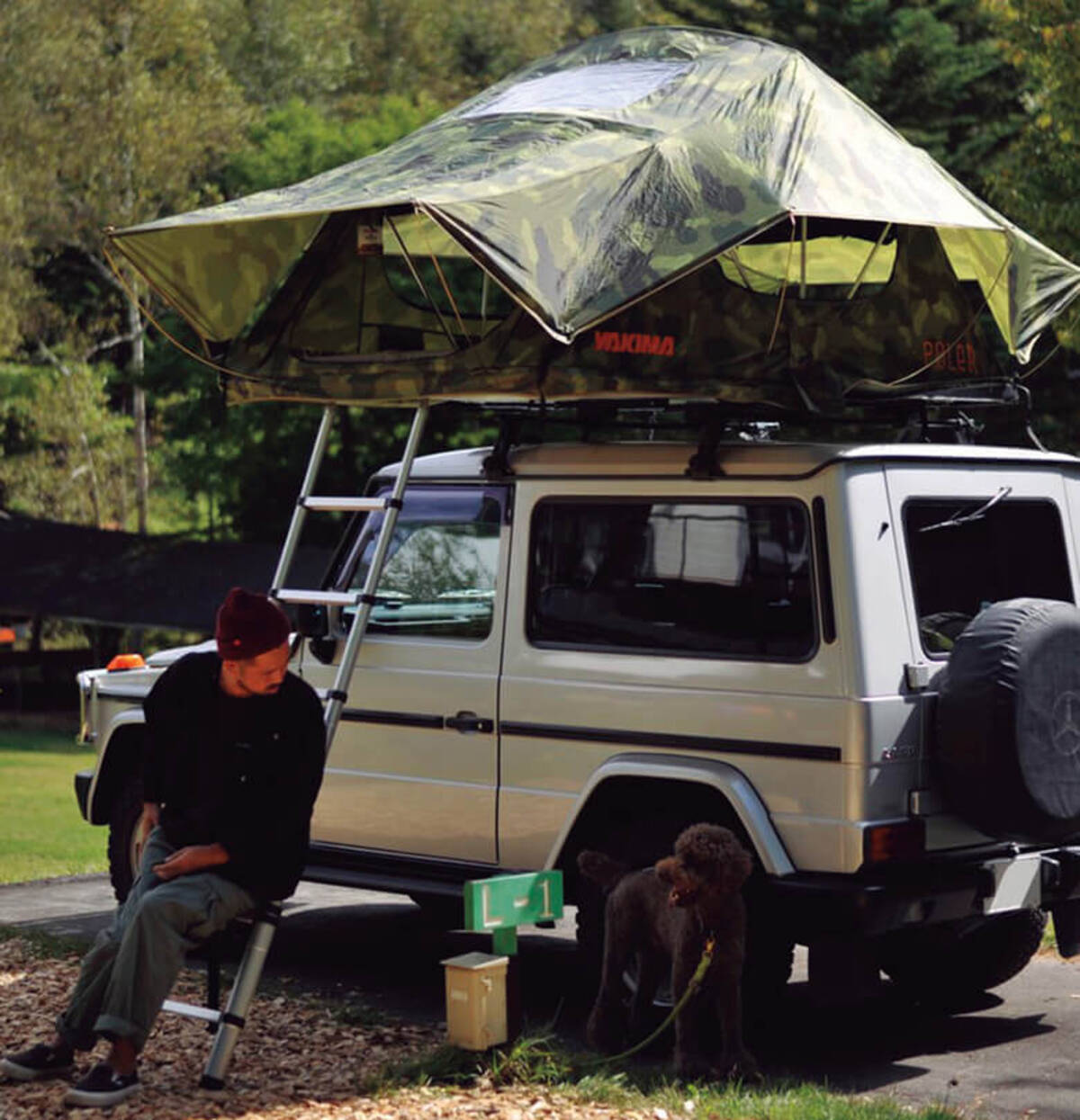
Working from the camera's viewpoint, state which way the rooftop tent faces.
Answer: facing the viewer and to the left of the viewer

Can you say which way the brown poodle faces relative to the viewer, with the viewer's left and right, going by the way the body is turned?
facing the viewer and to the right of the viewer

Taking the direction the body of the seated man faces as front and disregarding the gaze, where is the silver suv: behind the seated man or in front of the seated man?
behind

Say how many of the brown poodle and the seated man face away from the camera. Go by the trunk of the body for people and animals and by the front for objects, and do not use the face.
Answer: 0

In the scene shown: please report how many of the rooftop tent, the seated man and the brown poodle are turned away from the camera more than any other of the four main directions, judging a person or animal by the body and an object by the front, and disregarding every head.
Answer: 0

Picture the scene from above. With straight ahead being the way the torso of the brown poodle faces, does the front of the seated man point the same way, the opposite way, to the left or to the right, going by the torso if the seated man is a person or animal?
to the right

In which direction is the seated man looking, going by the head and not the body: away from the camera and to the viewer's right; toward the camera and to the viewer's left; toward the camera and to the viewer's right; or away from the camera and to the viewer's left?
toward the camera and to the viewer's right

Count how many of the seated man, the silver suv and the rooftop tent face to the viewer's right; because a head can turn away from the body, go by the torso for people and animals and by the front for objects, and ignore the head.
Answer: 0

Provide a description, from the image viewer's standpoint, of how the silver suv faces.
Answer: facing away from the viewer and to the left of the viewer
